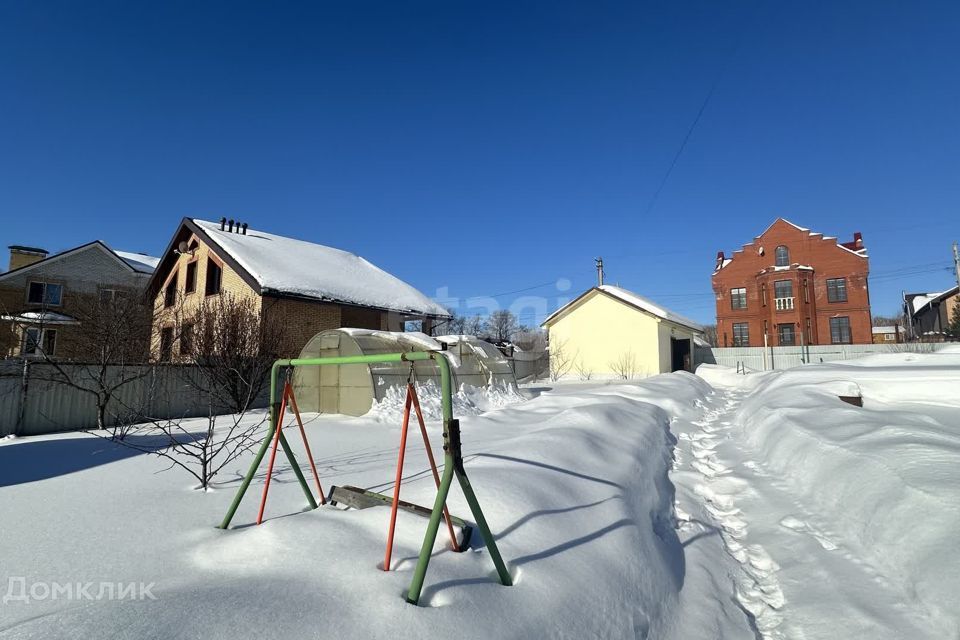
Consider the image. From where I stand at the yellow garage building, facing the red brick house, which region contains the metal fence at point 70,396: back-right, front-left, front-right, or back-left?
back-right

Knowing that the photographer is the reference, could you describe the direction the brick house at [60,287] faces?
facing the viewer

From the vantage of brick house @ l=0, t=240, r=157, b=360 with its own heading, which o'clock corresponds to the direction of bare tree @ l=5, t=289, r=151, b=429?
The bare tree is roughly at 12 o'clock from the brick house.

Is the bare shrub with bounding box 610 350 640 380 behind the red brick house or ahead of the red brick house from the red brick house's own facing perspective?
ahead

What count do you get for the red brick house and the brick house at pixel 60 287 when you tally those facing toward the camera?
2

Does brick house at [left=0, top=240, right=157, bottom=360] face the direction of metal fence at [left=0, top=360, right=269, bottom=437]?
yes

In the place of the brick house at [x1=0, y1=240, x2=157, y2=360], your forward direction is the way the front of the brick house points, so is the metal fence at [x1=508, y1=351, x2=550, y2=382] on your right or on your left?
on your left

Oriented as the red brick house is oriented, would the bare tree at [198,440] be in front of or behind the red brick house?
in front

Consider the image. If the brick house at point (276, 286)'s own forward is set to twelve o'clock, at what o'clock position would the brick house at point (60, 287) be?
the brick house at point (60, 287) is roughly at 3 o'clock from the brick house at point (276, 286).

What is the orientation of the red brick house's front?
toward the camera

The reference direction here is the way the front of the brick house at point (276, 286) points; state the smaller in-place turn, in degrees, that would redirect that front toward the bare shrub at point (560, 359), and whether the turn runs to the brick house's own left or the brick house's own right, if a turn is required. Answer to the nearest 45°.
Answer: approximately 135° to the brick house's own left

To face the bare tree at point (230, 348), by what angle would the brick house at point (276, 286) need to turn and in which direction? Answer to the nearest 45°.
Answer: approximately 45° to its left

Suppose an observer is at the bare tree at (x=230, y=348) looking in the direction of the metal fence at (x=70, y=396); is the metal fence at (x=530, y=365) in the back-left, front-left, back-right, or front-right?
back-right

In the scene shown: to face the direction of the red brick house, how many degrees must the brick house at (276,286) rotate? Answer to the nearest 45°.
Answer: approximately 135° to its left
